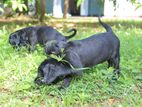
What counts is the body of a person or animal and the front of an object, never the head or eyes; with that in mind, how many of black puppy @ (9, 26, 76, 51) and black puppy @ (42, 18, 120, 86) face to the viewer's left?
2

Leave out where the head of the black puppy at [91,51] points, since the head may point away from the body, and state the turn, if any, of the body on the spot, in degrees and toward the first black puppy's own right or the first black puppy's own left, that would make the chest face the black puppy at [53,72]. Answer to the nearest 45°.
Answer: approximately 45° to the first black puppy's own left

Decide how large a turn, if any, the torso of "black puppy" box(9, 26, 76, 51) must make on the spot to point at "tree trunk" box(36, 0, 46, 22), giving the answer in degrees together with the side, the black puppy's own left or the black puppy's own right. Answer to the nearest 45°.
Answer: approximately 90° to the black puppy's own right

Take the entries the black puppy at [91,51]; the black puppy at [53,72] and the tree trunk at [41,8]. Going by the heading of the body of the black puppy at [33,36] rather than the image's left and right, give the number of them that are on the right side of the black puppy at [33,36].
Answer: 1

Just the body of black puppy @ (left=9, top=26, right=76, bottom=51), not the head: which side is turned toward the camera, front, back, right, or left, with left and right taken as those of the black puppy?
left

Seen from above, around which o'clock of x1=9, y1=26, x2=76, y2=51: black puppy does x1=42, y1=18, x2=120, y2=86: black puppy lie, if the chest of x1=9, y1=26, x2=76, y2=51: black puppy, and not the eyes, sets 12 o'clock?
x1=42, y1=18, x2=120, y2=86: black puppy is roughly at 8 o'clock from x1=9, y1=26, x2=76, y2=51: black puppy.

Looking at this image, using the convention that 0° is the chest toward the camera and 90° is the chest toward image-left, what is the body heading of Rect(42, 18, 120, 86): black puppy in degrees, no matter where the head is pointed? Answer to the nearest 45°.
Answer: approximately 90°

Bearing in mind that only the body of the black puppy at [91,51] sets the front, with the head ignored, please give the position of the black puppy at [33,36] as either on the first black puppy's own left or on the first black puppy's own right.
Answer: on the first black puppy's own right

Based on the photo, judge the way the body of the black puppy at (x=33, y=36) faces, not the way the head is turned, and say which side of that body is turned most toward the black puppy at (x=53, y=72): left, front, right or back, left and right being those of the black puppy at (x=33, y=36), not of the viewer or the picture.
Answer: left

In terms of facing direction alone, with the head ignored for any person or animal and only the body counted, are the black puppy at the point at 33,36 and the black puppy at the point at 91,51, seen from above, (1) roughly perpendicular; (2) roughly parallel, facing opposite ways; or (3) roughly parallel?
roughly parallel
